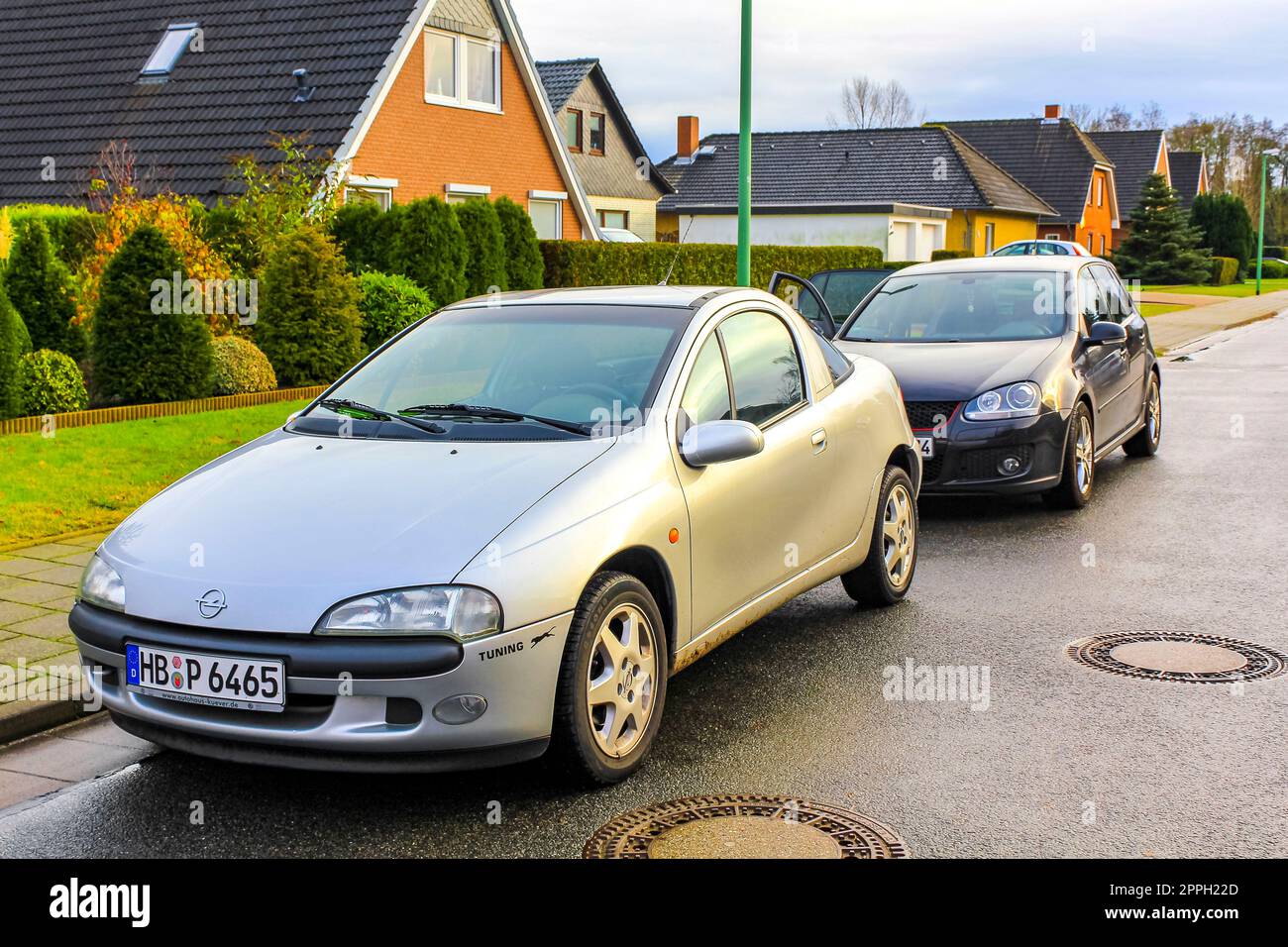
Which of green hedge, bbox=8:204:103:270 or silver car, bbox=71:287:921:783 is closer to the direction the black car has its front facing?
the silver car

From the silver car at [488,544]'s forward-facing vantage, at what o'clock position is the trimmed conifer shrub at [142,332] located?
The trimmed conifer shrub is roughly at 4 o'clock from the silver car.

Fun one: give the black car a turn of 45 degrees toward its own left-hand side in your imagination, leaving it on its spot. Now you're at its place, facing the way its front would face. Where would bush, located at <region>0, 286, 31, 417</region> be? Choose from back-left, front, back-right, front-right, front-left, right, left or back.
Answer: back-right

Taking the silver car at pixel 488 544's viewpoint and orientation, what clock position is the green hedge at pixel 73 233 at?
The green hedge is roughly at 4 o'clock from the silver car.

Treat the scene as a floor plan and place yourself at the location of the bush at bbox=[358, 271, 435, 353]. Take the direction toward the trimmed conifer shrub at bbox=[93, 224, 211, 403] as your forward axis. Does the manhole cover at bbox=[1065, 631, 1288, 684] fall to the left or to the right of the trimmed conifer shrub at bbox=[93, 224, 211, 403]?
left

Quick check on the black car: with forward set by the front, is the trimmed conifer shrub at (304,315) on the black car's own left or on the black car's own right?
on the black car's own right

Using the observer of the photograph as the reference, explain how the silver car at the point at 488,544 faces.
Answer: facing the viewer and to the left of the viewer

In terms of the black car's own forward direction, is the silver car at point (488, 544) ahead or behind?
ahead

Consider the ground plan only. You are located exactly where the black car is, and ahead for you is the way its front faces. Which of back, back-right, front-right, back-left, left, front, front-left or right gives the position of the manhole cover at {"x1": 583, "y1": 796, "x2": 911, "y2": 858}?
front

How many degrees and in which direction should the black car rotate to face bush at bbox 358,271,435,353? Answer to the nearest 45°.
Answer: approximately 135° to its right

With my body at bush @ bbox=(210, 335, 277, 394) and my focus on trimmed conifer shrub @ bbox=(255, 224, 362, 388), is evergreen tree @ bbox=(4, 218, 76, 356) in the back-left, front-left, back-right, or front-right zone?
back-left

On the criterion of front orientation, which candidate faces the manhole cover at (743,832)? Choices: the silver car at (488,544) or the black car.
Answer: the black car

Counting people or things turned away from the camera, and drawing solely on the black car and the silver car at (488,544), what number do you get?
0

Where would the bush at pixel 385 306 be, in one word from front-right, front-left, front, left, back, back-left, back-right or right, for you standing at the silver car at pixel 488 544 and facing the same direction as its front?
back-right

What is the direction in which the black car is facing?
toward the camera

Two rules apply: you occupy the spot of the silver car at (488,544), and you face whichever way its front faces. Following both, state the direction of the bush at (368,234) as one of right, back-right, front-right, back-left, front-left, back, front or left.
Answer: back-right
